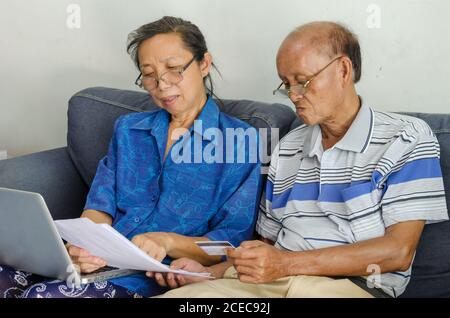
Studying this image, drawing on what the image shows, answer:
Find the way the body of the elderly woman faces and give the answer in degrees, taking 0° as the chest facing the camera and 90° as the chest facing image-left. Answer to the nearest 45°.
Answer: approximately 45°

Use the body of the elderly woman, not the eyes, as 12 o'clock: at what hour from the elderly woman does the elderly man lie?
The elderly man is roughly at 9 o'clock from the elderly woman.

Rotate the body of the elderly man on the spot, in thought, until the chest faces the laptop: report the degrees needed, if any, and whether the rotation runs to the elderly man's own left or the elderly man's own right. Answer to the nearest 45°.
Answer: approximately 45° to the elderly man's own right

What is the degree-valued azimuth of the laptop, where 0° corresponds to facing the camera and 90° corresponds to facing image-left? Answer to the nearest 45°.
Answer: approximately 225°

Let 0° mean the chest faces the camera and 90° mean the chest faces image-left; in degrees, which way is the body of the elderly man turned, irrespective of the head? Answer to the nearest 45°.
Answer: approximately 45°
